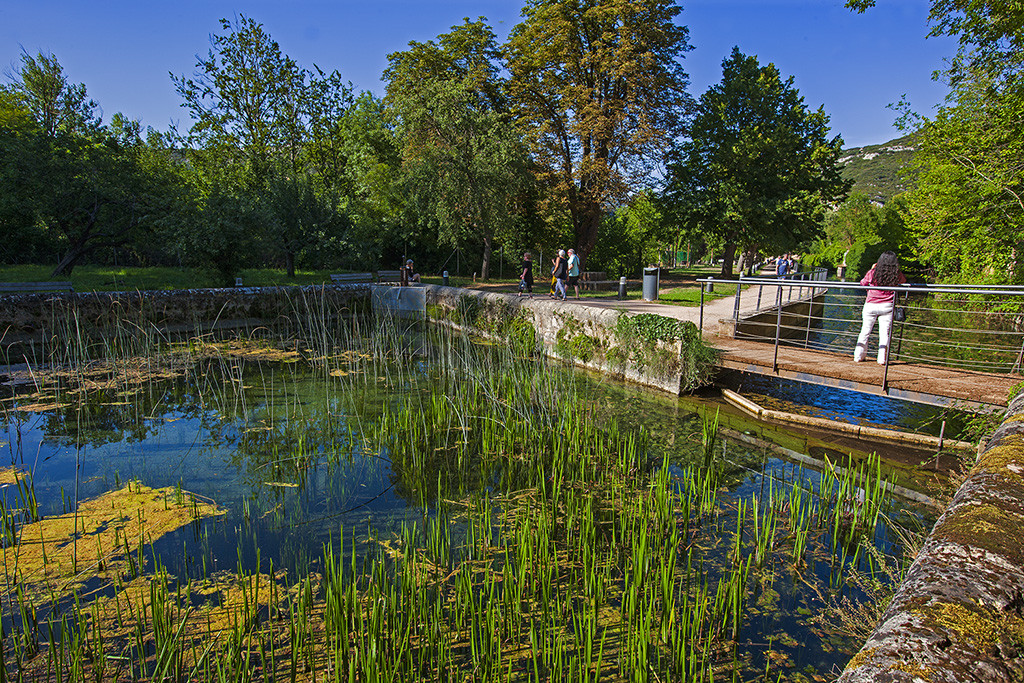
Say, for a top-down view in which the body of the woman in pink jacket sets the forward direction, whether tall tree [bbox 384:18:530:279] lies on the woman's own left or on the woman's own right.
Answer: on the woman's own left

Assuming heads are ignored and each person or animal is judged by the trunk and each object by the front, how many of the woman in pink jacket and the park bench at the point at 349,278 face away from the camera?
1

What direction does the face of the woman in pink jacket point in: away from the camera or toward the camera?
away from the camera

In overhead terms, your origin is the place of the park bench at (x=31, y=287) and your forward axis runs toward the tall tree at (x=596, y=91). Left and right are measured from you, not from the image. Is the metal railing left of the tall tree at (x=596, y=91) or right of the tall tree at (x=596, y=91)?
right

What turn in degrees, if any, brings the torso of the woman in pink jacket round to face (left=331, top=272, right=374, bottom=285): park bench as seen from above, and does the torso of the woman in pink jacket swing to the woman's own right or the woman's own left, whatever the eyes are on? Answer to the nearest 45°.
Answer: approximately 90° to the woman's own left

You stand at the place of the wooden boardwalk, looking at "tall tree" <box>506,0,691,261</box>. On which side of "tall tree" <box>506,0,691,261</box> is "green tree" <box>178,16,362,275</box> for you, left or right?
left

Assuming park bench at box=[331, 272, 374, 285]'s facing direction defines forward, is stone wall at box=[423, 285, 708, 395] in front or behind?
in front

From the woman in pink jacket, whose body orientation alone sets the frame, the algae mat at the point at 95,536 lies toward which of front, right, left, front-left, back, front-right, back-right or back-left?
back-left

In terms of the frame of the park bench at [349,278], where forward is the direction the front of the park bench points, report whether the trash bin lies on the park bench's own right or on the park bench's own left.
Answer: on the park bench's own left

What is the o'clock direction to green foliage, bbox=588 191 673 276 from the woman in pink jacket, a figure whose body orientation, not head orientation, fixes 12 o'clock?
The green foliage is roughly at 11 o'clock from the woman in pink jacket.

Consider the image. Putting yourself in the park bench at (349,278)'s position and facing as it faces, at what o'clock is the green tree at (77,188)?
The green tree is roughly at 3 o'clock from the park bench.

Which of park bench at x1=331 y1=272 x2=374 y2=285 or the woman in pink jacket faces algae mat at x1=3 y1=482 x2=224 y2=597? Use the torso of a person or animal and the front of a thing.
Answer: the park bench

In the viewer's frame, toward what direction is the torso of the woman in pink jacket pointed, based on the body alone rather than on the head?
away from the camera
